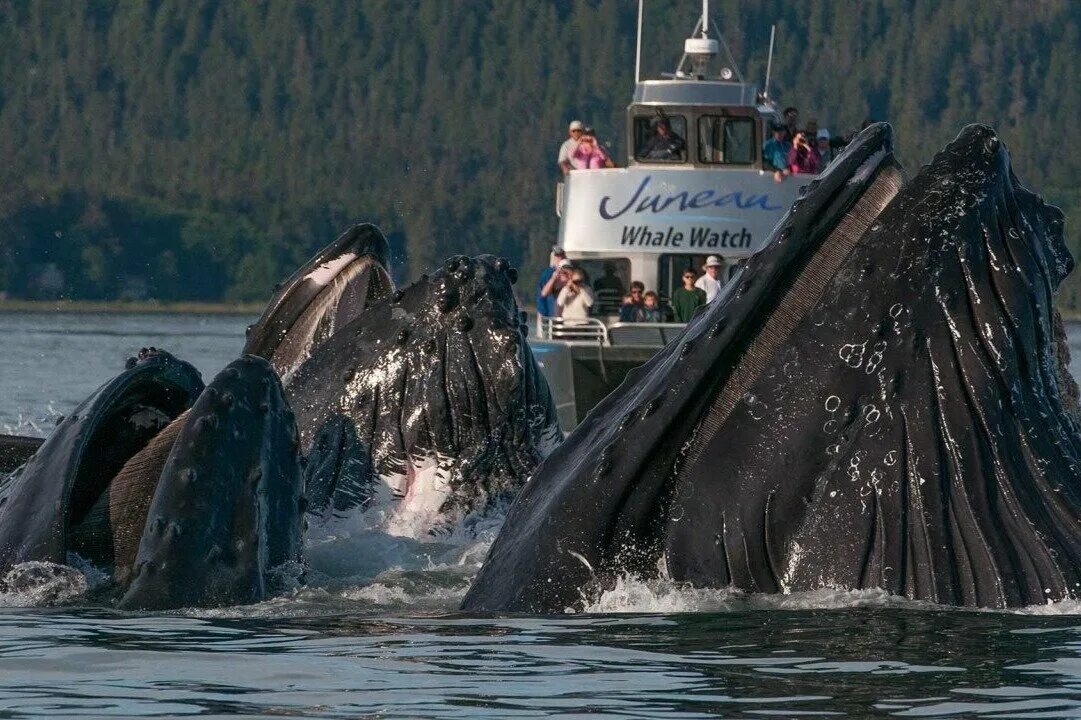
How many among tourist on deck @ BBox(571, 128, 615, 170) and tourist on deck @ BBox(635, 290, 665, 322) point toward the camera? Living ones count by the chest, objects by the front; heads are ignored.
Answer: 2

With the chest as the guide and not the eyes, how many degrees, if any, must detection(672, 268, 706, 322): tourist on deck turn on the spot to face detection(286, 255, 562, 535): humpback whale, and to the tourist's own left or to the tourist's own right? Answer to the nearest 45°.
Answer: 0° — they already face it

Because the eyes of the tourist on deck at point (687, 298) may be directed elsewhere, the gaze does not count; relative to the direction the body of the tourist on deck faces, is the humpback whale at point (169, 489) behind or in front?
in front

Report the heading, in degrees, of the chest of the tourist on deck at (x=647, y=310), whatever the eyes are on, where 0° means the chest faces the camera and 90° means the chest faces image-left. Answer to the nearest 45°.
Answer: approximately 0°

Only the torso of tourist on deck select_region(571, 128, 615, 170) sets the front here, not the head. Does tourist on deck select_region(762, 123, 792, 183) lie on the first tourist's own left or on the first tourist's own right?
on the first tourist's own left

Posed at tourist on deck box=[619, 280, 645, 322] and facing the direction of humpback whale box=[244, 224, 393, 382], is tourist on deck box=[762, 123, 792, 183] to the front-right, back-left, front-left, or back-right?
back-left

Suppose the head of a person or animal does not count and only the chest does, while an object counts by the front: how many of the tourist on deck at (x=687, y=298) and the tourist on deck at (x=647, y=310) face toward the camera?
2

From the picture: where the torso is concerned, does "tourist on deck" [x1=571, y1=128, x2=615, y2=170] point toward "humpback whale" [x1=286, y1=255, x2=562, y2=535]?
yes

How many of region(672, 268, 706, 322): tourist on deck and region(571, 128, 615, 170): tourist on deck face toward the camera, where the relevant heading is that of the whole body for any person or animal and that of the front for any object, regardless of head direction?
2
